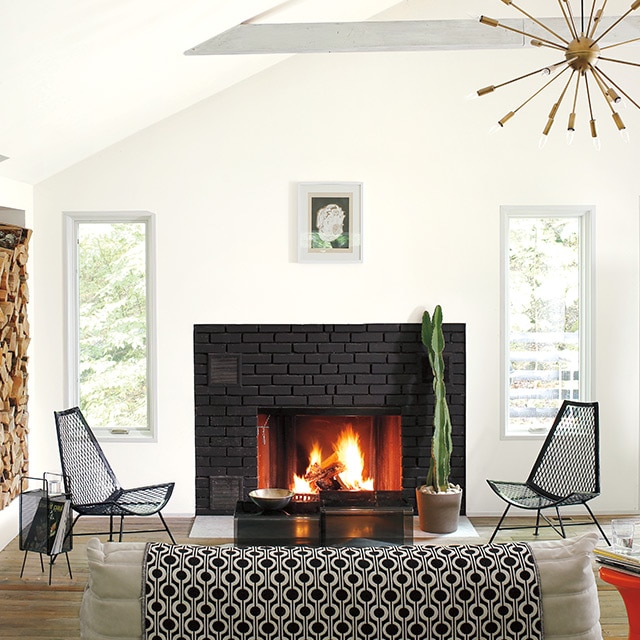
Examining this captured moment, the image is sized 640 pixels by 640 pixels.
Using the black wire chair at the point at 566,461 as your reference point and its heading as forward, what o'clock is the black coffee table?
The black coffee table is roughly at 12 o'clock from the black wire chair.

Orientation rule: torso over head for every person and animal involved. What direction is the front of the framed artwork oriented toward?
toward the camera

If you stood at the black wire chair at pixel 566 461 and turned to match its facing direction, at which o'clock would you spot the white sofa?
The white sofa is roughly at 11 o'clock from the black wire chair.

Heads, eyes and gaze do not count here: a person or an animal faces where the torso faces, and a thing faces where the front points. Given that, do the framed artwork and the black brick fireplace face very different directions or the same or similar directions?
same or similar directions

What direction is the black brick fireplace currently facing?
toward the camera

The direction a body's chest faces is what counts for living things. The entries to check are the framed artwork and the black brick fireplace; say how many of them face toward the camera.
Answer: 2

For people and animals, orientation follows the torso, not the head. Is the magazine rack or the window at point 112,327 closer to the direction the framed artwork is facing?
the magazine rack

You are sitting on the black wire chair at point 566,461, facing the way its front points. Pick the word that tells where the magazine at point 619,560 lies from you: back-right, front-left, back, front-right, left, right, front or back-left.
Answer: front-left

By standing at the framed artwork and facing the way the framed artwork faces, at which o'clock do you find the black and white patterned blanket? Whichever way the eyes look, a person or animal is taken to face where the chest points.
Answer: The black and white patterned blanket is roughly at 12 o'clock from the framed artwork.

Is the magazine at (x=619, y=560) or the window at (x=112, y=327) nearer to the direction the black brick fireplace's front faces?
the magazine
